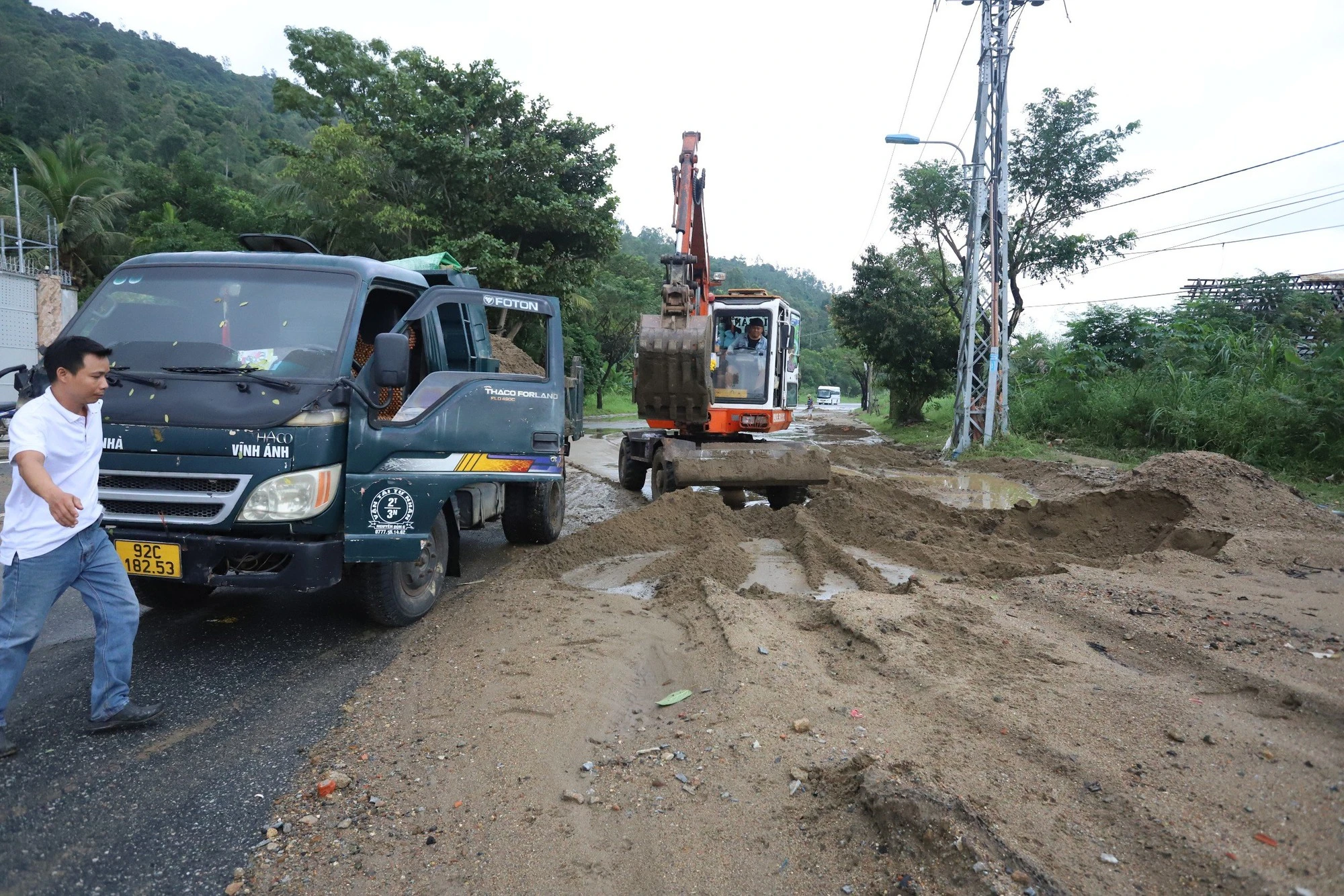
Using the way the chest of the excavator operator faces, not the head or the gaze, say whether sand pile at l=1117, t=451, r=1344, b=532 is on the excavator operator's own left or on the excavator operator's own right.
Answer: on the excavator operator's own left

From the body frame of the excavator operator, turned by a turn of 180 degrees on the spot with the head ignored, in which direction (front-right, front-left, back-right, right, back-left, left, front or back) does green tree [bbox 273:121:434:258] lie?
front-left

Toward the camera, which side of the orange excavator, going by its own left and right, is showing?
front

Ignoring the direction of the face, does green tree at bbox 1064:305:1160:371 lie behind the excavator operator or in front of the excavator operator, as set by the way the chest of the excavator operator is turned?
behind

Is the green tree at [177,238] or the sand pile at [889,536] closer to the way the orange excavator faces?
the sand pile

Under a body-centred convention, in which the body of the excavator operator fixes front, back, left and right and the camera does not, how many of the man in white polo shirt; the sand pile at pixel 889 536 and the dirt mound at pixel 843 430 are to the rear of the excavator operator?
1

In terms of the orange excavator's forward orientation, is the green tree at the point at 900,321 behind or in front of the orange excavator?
behind

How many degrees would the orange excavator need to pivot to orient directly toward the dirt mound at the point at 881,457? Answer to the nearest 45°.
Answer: approximately 135° to its left

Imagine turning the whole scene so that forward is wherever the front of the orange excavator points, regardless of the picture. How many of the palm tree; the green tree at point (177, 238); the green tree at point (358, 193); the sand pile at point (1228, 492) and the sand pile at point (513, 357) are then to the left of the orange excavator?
1

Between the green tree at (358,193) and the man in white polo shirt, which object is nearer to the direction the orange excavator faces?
the man in white polo shirt

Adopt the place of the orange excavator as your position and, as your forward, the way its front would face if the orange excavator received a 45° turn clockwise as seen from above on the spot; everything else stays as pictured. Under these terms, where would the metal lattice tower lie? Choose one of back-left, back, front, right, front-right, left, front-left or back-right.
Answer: back

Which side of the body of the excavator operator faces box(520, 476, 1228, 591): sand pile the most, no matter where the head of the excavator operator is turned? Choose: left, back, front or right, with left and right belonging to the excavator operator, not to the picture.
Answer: front

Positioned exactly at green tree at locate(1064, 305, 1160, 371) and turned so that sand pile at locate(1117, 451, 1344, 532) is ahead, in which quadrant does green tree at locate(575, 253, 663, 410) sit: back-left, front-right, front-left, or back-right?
back-right
